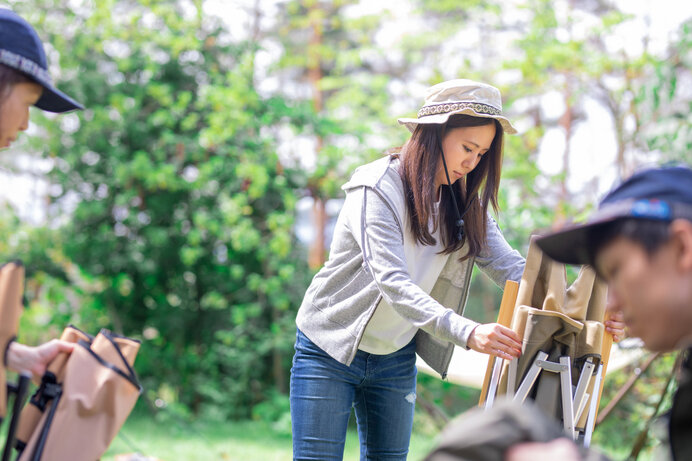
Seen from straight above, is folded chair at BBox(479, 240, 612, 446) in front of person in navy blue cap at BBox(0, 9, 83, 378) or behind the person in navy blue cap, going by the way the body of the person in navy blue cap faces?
in front

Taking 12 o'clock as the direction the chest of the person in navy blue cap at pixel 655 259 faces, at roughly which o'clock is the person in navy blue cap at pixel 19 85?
the person in navy blue cap at pixel 19 85 is roughly at 12 o'clock from the person in navy blue cap at pixel 655 259.

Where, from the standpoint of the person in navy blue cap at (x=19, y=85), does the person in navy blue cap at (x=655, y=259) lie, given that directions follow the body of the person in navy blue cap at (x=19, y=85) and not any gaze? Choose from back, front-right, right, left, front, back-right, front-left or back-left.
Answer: front-right

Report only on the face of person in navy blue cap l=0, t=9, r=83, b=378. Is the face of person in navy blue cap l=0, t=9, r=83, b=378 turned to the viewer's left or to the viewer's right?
to the viewer's right

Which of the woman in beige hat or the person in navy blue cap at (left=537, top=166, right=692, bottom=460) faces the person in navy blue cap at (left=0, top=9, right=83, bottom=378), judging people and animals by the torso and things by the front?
the person in navy blue cap at (left=537, top=166, right=692, bottom=460)

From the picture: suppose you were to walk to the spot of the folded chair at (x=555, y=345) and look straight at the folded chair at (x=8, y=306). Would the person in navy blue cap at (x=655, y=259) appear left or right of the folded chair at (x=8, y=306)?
left

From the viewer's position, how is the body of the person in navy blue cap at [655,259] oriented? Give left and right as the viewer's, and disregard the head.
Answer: facing to the left of the viewer

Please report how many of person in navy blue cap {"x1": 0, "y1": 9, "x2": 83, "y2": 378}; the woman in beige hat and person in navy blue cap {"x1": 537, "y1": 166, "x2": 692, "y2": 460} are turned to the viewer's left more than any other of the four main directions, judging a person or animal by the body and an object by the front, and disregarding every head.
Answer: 1

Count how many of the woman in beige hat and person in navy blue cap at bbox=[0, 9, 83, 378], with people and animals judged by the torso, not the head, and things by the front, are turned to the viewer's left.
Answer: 0

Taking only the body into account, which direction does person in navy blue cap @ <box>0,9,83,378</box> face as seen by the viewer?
to the viewer's right

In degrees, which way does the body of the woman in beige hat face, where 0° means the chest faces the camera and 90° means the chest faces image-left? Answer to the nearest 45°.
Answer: approximately 315°

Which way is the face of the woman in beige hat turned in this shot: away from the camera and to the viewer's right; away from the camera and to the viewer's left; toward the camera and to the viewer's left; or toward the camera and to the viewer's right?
toward the camera and to the viewer's right

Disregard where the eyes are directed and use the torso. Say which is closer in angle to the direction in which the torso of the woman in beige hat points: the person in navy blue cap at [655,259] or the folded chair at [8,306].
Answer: the person in navy blue cap

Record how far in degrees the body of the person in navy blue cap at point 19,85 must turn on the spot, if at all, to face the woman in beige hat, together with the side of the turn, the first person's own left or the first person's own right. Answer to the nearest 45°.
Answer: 0° — they already face them

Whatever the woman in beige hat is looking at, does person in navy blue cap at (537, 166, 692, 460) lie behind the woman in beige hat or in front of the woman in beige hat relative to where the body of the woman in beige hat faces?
in front
